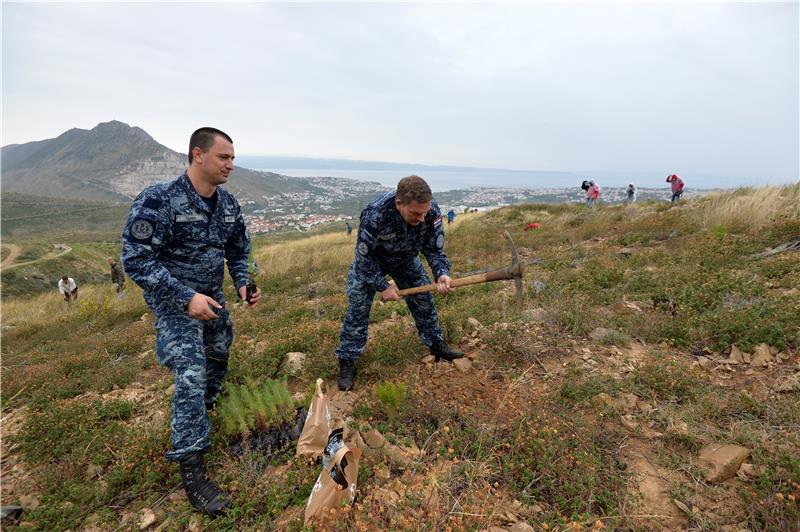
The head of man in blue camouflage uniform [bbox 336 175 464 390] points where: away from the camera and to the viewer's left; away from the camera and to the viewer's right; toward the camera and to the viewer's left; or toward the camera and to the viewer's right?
toward the camera and to the viewer's right

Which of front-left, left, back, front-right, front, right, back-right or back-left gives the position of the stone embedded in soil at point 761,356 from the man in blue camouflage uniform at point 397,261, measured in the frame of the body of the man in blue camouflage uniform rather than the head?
front-left

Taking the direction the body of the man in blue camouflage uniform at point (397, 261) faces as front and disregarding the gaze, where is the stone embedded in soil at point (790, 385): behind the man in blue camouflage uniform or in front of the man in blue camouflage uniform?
in front

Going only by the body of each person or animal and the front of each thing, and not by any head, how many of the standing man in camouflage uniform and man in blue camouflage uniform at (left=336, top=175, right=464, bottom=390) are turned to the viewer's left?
0

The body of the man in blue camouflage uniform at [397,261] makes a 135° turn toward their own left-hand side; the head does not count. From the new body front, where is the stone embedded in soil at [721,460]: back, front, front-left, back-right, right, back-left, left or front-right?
back-right

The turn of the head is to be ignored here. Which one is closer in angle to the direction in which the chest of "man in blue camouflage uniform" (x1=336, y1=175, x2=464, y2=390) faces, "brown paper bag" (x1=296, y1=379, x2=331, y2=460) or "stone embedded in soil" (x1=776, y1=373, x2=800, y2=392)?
the stone embedded in soil

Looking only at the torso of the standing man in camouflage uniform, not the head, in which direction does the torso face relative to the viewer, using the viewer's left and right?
facing the viewer and to the right of the viewer
